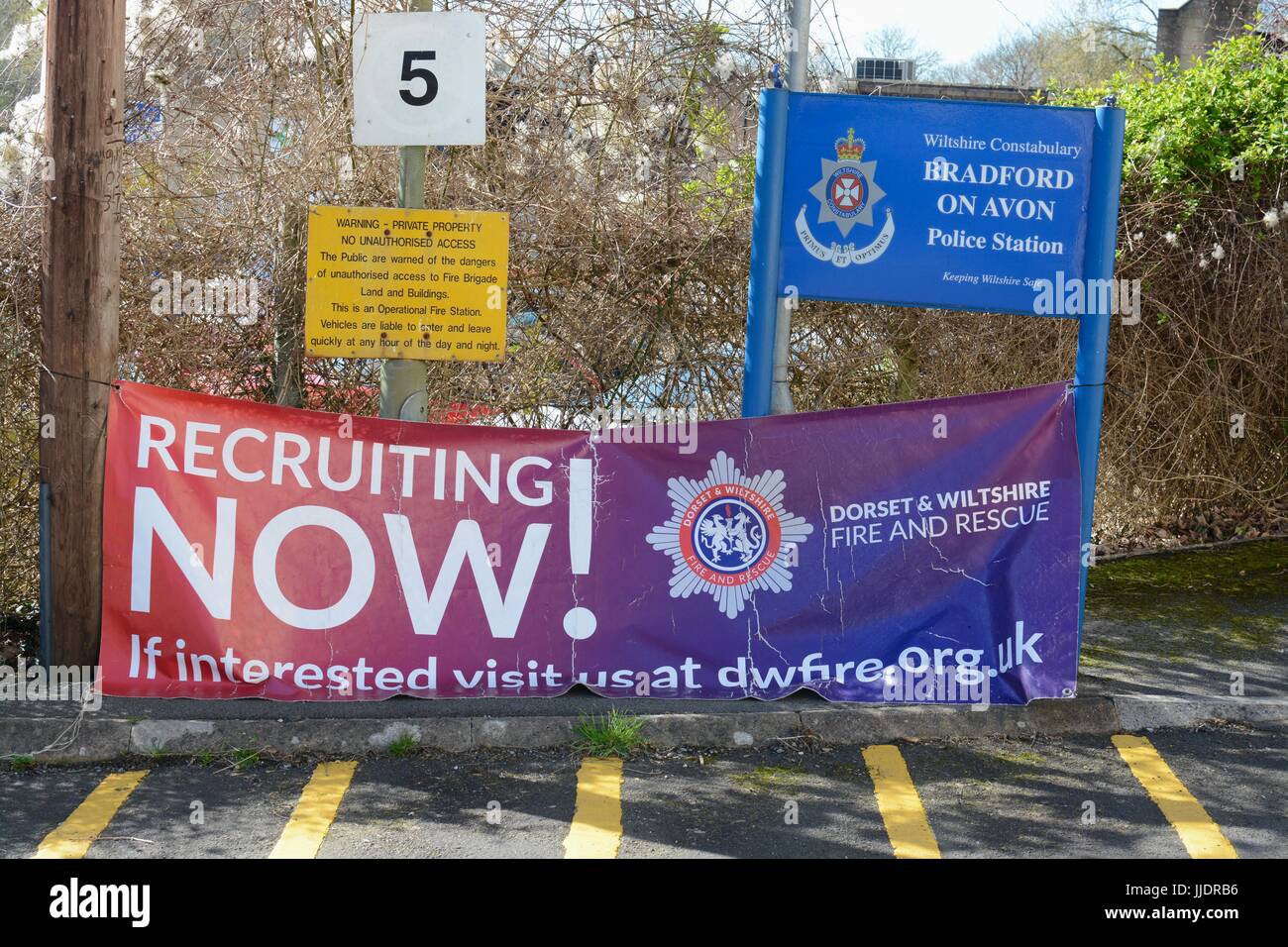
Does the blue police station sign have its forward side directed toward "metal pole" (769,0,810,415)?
no

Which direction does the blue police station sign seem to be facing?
toward the camera

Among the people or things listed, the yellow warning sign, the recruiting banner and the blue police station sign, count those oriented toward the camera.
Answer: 3

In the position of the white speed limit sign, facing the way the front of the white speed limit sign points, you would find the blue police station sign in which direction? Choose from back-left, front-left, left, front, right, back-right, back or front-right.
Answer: left

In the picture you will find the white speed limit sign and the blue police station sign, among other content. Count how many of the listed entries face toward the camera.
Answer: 2

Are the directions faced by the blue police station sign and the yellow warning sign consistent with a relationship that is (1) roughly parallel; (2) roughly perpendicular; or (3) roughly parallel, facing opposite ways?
roughly parallel

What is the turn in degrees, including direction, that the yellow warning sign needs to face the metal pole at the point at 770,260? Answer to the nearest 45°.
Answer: approximately 90° to its left

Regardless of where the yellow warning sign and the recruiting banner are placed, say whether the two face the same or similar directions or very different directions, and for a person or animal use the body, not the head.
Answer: same or similar directions

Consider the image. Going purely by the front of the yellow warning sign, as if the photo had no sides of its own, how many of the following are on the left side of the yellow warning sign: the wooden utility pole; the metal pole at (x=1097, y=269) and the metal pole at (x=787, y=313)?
2

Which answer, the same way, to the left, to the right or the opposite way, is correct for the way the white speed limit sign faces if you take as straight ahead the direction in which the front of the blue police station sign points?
the same way

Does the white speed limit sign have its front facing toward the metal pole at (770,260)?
no

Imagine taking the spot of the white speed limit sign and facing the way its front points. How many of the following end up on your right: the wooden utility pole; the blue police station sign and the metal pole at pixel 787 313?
1

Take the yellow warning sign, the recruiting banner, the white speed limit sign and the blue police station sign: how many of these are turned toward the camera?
4

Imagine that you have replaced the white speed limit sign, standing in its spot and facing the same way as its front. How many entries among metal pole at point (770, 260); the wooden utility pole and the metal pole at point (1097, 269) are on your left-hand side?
2
